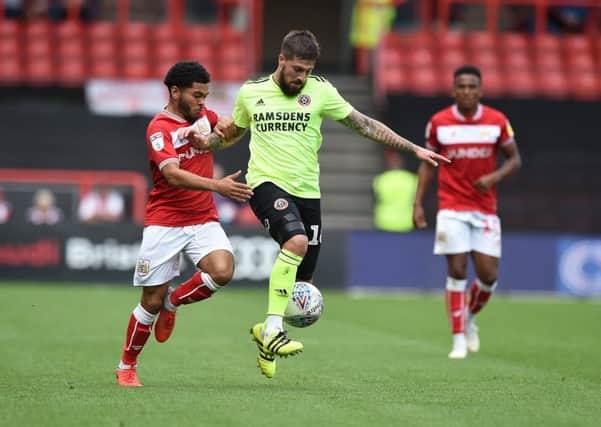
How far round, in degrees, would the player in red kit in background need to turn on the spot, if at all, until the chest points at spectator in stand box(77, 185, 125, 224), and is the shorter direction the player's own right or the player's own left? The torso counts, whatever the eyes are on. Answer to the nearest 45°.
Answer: approximately 135° to the player's own right

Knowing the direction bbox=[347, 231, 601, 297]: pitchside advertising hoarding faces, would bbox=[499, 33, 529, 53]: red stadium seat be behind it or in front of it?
behind

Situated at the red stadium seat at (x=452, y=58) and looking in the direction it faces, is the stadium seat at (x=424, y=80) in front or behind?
in front

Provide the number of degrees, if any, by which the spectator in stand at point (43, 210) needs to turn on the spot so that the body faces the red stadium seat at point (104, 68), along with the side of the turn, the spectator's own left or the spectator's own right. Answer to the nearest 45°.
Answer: approximately 180°

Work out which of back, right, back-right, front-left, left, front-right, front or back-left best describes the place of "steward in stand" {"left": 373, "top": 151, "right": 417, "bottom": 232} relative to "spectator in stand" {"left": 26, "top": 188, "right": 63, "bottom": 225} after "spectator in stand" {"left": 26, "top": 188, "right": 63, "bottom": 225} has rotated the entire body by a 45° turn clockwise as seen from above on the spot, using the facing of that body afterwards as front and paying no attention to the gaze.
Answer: back-left

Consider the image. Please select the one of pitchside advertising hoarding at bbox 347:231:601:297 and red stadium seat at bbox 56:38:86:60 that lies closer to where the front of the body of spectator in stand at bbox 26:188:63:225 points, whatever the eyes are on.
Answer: the pitchside advertising hoarding

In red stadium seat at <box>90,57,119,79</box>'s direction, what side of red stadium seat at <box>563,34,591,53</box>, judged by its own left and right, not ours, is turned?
right

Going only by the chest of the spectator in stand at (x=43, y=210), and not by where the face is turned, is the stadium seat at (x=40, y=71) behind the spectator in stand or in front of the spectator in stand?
behind

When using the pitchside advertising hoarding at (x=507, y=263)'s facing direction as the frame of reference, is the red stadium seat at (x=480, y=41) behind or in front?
behind

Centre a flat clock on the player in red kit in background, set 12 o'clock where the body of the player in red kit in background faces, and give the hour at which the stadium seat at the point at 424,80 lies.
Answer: The stadium seat is roughly at 6 o'clock from the player in red kit in background.

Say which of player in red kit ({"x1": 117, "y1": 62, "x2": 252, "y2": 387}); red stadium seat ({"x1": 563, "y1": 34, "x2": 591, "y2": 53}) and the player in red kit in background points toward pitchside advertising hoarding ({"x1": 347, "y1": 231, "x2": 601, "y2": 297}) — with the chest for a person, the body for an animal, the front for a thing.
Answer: the red stadium seat

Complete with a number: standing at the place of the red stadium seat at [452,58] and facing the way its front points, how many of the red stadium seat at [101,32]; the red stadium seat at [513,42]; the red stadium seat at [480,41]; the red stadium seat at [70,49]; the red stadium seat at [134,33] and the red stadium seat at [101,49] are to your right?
4
